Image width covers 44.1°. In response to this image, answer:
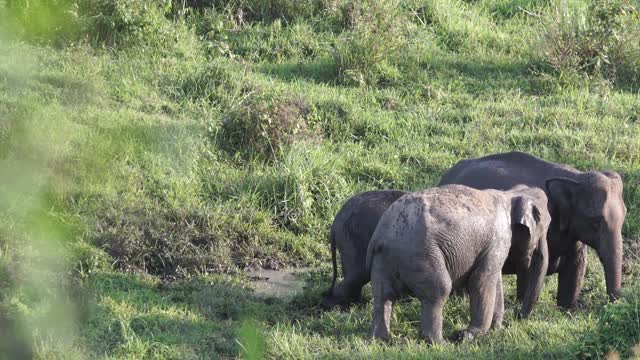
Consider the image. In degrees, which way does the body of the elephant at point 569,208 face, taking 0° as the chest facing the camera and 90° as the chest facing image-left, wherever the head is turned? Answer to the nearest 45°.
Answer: approximately 315°

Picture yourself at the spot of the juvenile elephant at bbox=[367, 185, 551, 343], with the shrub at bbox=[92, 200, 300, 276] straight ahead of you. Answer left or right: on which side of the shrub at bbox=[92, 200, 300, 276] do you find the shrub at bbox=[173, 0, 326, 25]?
right

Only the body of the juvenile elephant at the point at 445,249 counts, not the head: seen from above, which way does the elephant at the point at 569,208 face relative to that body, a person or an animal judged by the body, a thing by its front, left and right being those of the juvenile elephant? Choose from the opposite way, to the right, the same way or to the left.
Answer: to the right

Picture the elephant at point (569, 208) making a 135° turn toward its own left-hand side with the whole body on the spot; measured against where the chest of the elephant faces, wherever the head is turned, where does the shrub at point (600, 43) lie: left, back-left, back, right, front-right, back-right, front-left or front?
front

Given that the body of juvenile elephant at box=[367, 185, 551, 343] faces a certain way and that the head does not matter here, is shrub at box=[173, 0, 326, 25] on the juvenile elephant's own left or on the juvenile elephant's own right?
on the juvenile elephant's own left

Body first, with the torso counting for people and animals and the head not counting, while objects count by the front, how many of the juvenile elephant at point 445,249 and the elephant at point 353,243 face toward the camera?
0

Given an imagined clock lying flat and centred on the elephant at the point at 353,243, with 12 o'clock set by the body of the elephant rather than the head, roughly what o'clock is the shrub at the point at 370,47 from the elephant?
The shrub is roughly at 9 o'clock from the elephant.

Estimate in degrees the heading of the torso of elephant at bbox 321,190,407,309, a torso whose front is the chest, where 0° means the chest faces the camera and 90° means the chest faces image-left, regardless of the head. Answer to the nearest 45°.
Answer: approximately 270°

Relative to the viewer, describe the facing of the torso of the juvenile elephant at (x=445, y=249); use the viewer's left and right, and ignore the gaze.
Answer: facing away from the viewer and to the right of the viewer

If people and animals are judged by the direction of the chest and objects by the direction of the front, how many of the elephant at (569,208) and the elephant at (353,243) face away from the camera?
0

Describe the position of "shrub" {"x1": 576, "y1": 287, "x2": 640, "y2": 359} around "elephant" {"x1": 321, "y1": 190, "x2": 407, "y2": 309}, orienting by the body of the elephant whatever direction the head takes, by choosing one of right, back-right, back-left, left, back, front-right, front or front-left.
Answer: front-right
